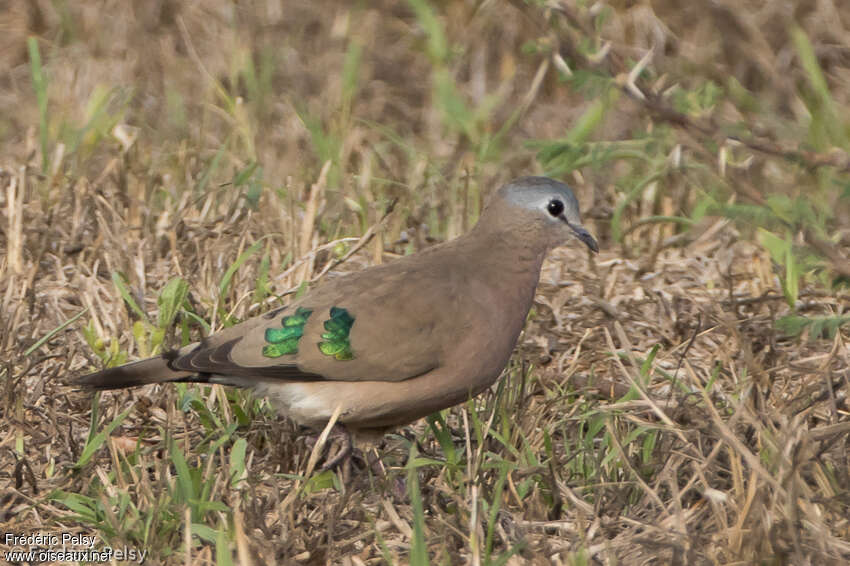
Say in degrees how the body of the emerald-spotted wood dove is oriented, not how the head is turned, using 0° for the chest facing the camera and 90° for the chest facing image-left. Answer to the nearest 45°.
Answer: approximately 270°
